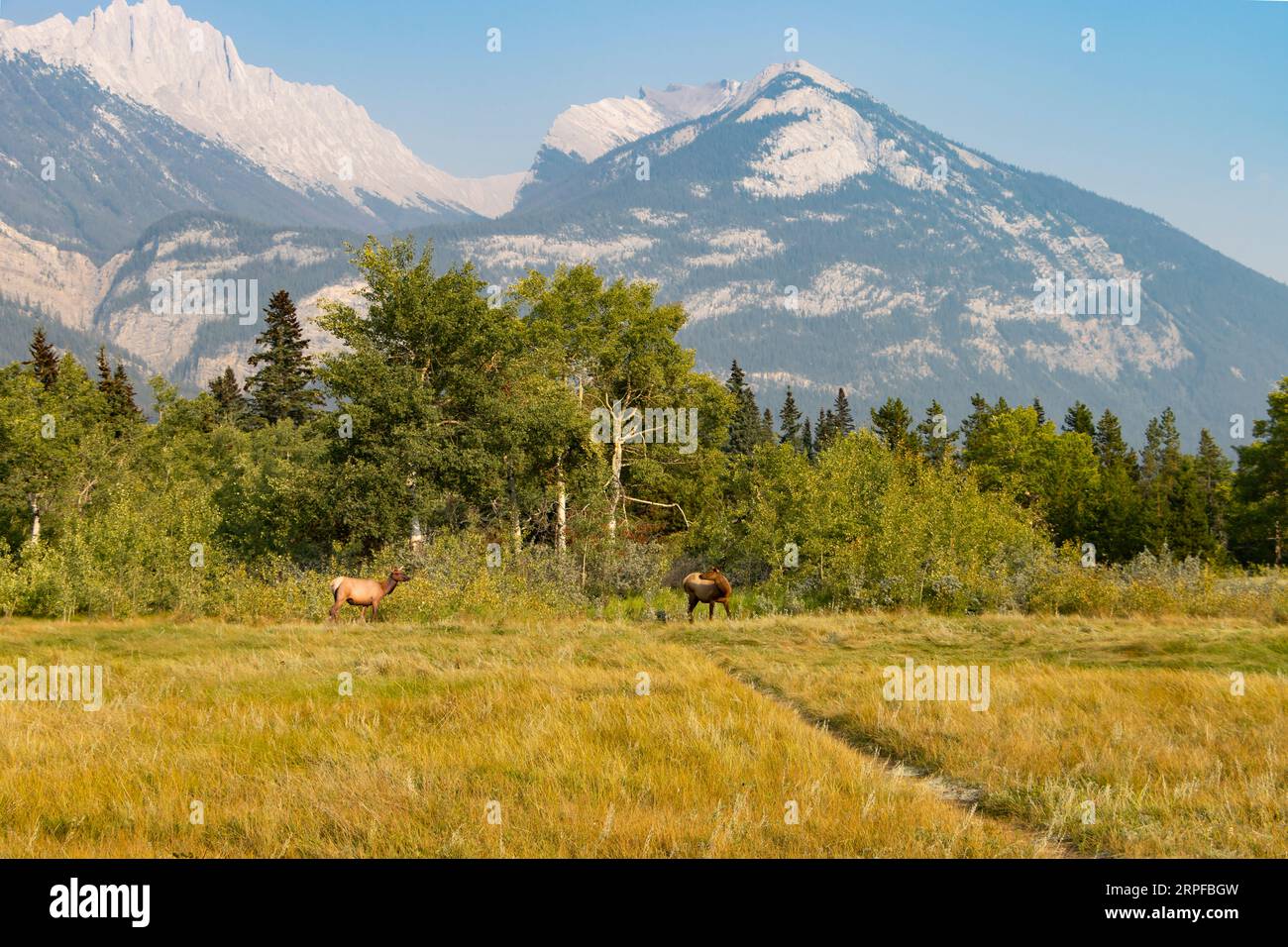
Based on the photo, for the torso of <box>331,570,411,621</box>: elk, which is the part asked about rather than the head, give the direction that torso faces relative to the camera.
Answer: to the viewer's right

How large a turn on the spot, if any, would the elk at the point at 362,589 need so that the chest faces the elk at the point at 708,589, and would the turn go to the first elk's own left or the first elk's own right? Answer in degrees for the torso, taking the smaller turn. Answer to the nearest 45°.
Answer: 0° — it already faces it
